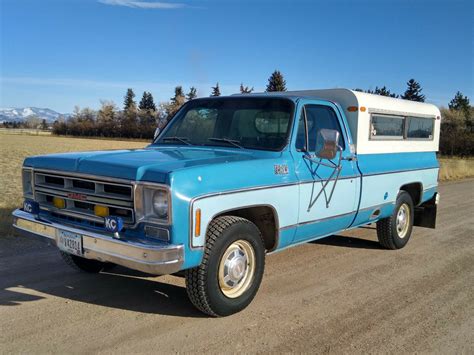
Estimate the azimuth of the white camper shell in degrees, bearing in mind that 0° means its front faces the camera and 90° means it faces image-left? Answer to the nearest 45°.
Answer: approximately 45°
